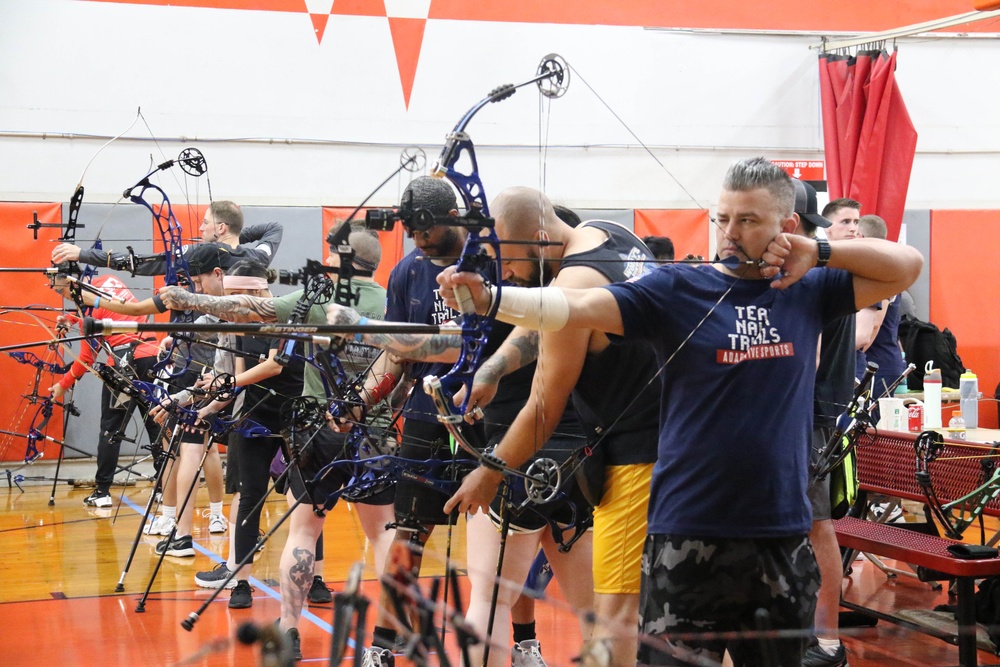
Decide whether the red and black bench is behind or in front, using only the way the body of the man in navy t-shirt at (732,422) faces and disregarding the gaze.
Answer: behind

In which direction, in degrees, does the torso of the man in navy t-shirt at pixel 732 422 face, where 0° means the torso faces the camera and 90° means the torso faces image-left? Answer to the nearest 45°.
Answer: approximately 0°

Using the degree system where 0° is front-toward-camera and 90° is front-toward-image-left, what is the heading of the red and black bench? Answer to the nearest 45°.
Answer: approximately 45°

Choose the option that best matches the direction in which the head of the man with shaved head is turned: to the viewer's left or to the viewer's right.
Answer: to the viewer's left

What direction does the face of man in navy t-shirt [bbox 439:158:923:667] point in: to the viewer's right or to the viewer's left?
to the viewer's left
